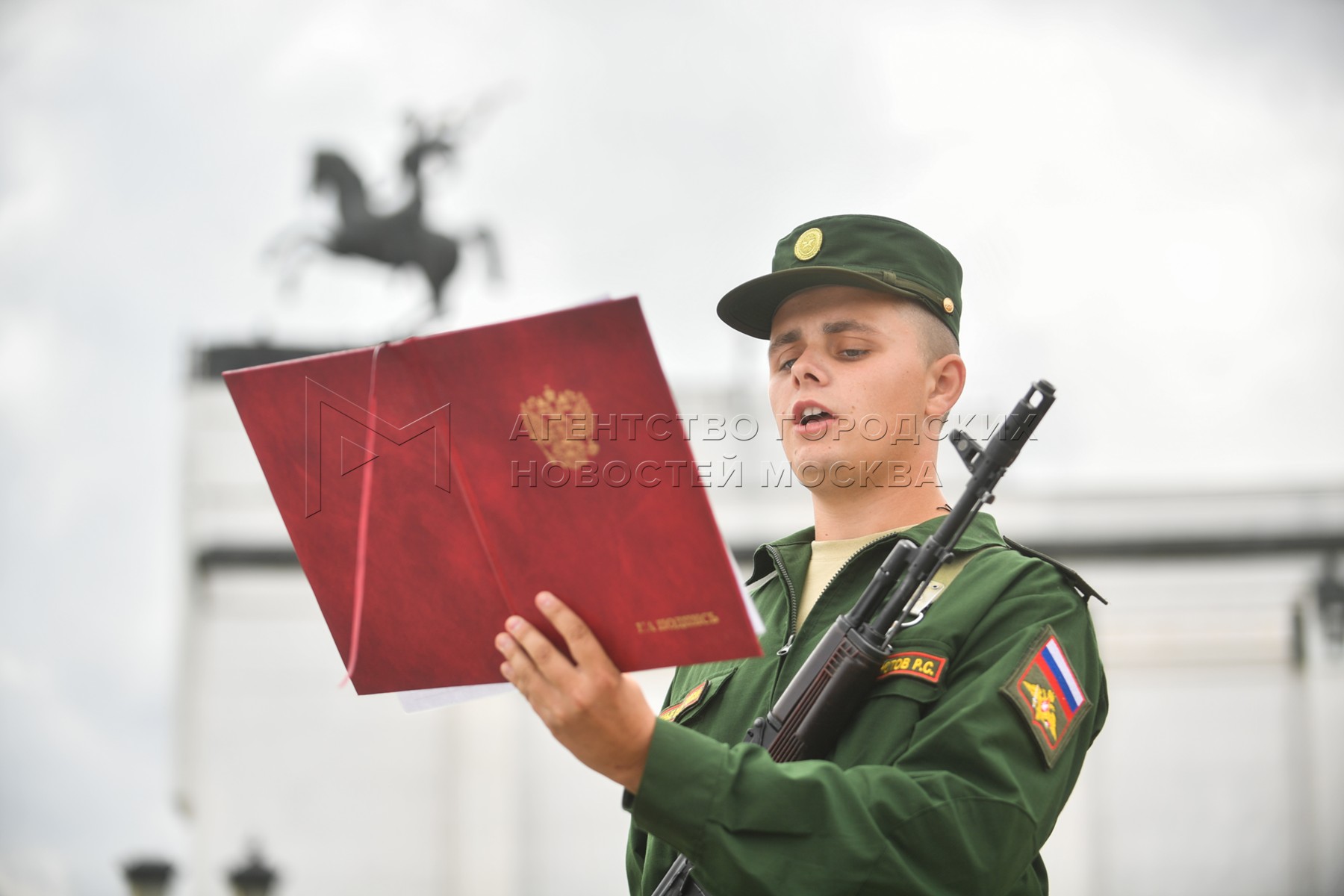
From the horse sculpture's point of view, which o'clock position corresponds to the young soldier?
The young soldier is roughly at 9 o'clock from the horse sculpture.

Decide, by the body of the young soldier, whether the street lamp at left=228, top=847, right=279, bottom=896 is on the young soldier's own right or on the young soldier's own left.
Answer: on the young soldier's own right

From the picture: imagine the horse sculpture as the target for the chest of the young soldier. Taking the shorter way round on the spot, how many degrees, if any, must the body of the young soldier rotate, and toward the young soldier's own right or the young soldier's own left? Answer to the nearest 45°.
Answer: approximately 135° to the young soldier's own right

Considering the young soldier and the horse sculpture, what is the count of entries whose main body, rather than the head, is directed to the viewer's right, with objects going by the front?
0

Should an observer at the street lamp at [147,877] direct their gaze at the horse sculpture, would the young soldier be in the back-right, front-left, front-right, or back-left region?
back-right

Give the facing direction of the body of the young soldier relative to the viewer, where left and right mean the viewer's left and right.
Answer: facing the viewer and to the left of the viewer

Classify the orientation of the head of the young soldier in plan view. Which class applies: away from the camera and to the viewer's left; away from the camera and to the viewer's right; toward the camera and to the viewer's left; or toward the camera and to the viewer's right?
toward the camera and to the viewer's left

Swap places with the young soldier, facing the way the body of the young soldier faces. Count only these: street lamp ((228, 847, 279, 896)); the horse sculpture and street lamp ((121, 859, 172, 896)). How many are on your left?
0

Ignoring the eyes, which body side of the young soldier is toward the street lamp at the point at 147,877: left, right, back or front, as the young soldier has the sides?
right

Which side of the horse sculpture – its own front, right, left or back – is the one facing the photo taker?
left
